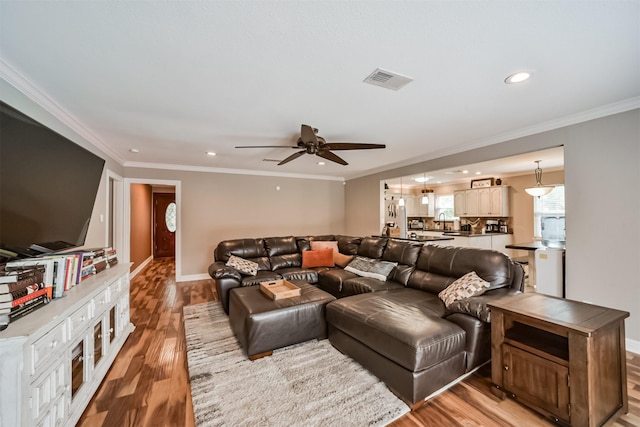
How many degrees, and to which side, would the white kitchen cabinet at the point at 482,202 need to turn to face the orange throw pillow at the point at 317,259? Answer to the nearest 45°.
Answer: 0° — it already faces it

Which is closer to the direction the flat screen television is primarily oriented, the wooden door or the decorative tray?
the decorative tray

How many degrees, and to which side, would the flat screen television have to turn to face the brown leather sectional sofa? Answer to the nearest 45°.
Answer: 0° — it already faces it

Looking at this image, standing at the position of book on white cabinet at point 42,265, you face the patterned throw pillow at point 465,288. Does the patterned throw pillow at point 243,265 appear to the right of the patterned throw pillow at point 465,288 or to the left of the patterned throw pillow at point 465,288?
left

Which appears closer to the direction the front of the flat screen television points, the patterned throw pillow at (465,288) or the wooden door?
the patterned throw pillow

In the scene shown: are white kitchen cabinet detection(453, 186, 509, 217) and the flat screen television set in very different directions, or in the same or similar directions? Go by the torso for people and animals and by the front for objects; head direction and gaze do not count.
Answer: very different directions

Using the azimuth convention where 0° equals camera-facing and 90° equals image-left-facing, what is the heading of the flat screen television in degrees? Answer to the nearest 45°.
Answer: approximately 315°
